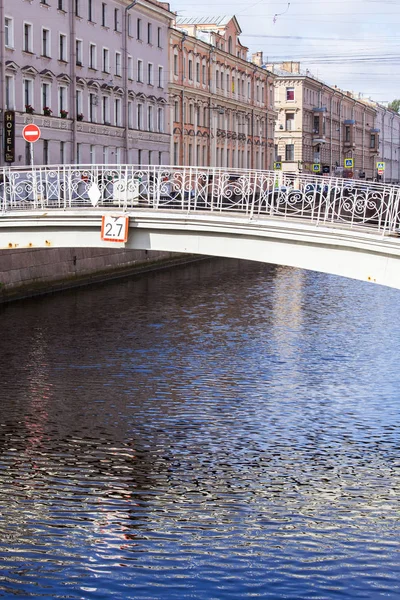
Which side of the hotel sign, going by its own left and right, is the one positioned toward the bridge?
front

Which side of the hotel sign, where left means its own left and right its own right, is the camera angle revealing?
front
